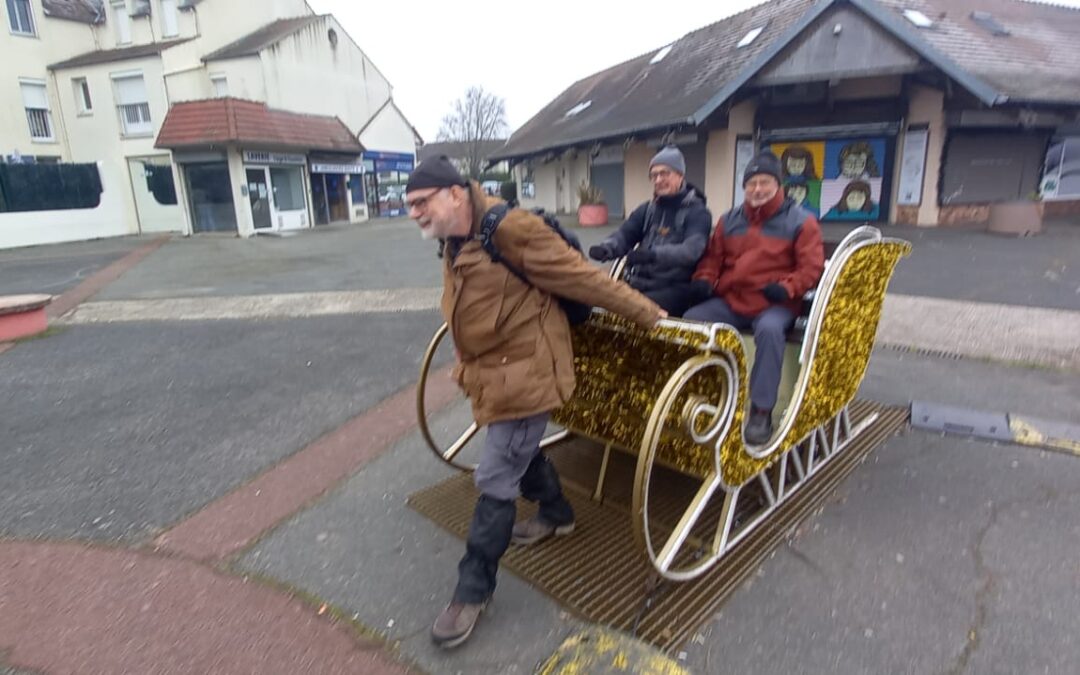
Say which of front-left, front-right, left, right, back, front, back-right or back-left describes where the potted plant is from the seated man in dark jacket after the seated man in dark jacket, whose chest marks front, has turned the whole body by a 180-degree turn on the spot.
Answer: front-left

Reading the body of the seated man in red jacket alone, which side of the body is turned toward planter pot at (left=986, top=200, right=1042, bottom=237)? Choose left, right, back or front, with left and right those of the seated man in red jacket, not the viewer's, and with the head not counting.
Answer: back

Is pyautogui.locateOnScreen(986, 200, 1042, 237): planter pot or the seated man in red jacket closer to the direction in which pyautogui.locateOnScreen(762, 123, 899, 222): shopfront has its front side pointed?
the seated man in red jacket

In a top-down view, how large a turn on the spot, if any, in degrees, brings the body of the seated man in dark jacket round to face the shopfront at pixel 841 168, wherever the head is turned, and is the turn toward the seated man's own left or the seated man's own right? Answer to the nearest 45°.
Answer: approximately 135° to the seated man's own right

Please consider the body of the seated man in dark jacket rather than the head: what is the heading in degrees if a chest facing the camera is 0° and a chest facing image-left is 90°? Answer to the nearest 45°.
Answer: approximately 45°

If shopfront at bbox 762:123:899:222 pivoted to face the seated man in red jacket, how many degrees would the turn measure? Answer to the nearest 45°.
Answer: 0° — it already faces them

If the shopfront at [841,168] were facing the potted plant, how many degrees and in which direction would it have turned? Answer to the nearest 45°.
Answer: approximately 90° to its right

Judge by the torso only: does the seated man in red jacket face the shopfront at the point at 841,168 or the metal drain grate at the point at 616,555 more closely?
the metal drain grate

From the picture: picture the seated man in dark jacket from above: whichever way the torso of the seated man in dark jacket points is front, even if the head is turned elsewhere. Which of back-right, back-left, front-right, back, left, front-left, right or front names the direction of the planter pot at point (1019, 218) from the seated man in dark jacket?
back

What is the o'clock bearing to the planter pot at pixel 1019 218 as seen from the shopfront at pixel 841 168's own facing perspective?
The planter pot is roughly at 10 o'clock from the shopfront.

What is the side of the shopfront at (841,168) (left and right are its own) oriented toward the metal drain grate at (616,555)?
front

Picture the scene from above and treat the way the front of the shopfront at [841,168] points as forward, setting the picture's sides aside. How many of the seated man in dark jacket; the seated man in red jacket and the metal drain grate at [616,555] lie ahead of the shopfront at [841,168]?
3
